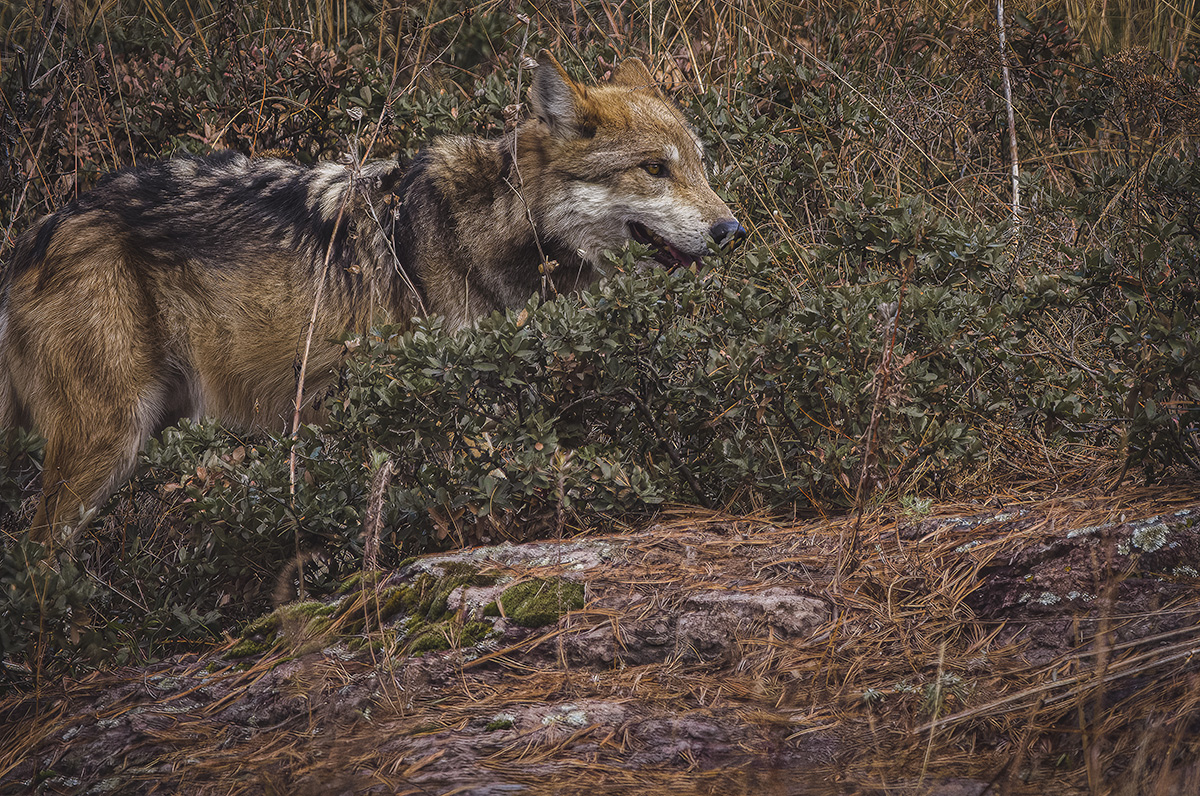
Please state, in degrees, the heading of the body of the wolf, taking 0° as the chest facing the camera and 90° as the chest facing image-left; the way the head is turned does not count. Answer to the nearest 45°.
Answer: approximately 270°
